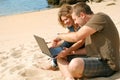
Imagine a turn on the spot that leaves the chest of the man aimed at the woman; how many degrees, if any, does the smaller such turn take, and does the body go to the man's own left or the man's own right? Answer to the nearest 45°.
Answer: approximately 45° to the man's own right

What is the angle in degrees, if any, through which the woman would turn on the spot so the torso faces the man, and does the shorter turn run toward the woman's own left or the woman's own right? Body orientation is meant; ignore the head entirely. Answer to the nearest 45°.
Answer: approximately 90° to the woman's own left

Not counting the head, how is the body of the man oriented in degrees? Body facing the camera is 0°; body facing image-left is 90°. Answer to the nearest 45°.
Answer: approximately 90°

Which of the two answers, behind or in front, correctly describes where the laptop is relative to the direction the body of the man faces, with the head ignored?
in front

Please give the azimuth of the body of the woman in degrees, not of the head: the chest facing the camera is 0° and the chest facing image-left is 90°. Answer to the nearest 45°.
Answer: approximately 45°

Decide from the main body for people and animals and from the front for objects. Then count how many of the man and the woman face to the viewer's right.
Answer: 0
